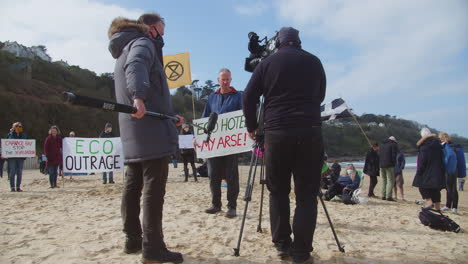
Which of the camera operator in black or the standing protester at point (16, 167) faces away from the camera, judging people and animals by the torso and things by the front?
the camera operator in black

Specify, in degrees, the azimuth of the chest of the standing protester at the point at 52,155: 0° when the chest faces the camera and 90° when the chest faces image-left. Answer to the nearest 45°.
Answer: approximately 0°

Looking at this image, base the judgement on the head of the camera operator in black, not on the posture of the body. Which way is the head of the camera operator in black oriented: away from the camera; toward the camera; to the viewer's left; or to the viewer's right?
away from the camera

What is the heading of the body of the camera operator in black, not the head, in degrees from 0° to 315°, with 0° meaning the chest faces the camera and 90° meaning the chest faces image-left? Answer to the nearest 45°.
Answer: approximately 180°

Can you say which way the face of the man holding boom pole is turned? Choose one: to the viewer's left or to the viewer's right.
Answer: to the viewer's right

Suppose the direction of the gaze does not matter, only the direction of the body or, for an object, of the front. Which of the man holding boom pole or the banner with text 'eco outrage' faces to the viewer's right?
the man holding boom pole

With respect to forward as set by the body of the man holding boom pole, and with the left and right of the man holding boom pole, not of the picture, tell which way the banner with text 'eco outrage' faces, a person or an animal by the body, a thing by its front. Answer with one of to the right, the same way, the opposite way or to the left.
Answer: to the right

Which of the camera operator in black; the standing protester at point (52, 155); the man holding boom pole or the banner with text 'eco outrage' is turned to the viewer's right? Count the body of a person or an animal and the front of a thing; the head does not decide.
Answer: the man holding boom pole

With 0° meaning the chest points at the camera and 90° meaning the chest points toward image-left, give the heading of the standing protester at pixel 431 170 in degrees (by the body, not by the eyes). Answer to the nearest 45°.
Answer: approximately 135°

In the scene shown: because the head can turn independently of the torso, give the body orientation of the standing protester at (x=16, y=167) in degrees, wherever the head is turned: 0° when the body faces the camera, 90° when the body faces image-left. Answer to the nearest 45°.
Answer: approximately 0°

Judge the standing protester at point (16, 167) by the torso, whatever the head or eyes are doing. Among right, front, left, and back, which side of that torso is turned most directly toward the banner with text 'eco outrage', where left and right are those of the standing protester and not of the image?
left

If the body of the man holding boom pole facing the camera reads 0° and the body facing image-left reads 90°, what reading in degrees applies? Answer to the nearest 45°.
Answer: approximately 270°
